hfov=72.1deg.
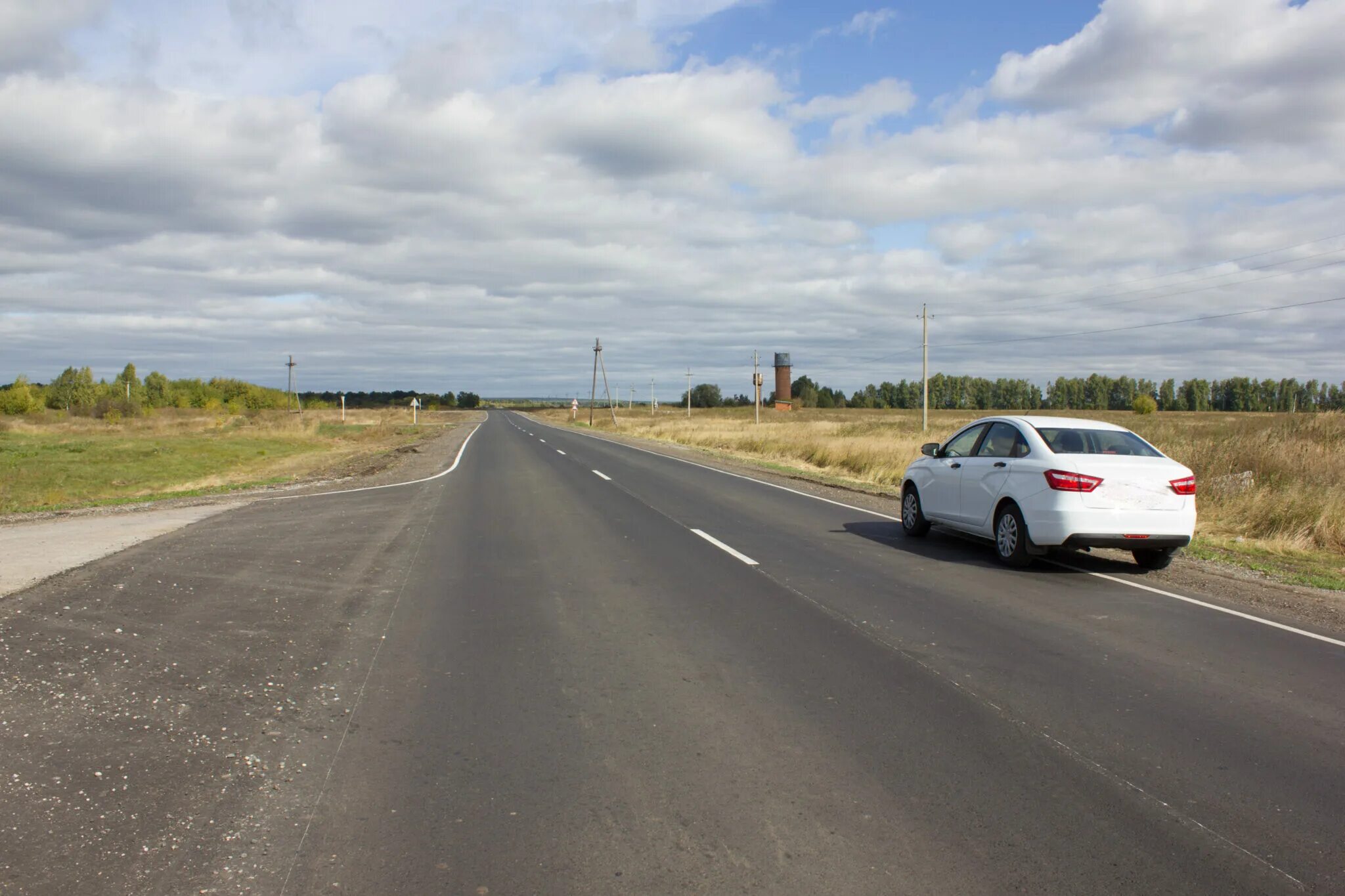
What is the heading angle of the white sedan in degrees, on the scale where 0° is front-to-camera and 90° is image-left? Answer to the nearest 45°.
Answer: approximately 135°
